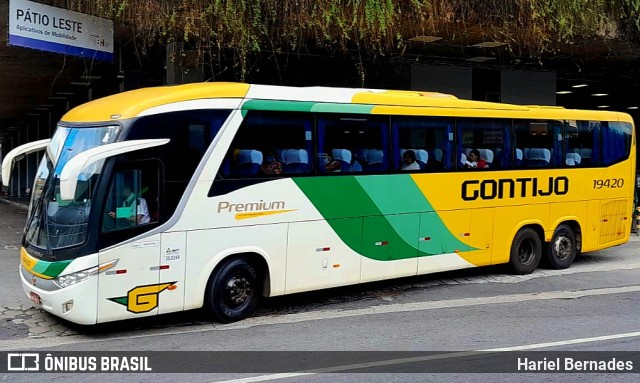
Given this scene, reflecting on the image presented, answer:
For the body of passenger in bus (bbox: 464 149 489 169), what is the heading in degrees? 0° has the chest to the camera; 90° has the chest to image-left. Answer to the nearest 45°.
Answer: approximately 45°

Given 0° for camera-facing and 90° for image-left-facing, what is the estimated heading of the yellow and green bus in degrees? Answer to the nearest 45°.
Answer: approximately 45°
